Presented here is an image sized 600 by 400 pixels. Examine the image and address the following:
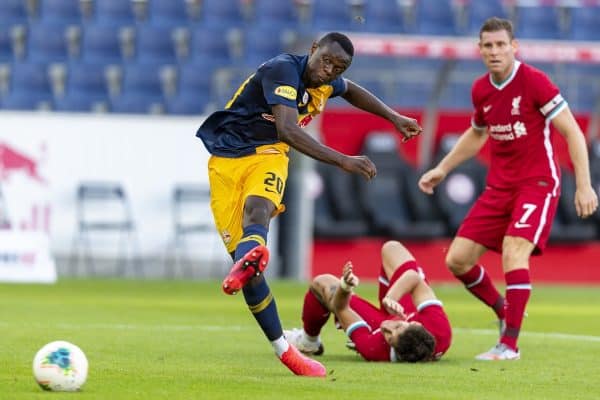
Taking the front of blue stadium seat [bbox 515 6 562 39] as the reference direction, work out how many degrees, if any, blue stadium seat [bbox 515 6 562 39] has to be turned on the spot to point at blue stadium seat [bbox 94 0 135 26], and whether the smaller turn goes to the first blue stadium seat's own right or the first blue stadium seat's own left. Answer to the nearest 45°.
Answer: approximately 90° to the first blue stadium seat's own right

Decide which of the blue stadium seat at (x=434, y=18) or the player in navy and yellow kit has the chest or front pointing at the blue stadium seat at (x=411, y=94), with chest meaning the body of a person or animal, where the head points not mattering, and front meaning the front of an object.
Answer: the blue stadium seat at (x=434, y=18)

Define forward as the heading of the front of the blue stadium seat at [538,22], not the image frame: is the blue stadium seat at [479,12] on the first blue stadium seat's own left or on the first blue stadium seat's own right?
on the first blue stadium seat's own right

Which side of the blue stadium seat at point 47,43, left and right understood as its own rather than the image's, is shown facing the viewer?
front

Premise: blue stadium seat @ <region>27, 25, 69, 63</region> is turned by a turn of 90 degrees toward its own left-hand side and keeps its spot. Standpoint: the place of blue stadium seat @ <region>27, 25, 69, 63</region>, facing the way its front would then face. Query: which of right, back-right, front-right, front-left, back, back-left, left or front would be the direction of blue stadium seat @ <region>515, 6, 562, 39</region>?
front

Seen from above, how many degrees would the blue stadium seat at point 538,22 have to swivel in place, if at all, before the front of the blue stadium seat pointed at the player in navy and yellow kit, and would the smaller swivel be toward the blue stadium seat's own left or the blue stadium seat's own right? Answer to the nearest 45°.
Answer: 0° — it already faces them

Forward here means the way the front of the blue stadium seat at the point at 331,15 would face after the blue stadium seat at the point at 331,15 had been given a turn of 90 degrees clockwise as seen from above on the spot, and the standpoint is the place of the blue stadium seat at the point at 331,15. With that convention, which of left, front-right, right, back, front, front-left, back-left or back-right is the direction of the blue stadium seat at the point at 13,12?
front

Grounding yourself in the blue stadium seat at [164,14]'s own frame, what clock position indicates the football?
The football is roughly at 12 o'clock from the blue stadium seat.

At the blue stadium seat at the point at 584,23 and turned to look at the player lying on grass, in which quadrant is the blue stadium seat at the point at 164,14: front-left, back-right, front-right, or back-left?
front-right

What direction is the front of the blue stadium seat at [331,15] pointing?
toward the camera

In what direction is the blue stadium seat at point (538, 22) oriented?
toward the camera

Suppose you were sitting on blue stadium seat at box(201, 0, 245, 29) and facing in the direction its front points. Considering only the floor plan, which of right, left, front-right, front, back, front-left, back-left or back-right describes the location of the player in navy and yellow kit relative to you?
front

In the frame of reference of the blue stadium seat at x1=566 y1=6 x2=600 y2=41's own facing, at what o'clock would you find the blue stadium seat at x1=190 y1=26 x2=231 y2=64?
the blue stadium seat at x1=190 y1=26 x2=231 y2=64 is roughly at 2 o'clock from the blue stadium seat at x1=566 y1=6 x2=600 y2=41.

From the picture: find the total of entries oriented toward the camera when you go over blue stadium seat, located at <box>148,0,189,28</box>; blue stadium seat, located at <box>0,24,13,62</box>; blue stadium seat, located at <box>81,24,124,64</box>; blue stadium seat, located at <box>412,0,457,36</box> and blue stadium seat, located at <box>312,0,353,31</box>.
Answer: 5

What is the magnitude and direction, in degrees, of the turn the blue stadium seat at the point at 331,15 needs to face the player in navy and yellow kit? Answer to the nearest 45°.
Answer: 0° — it already faces them

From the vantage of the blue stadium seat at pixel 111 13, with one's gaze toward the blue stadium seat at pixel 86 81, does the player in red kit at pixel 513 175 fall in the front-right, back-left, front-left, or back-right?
front-left

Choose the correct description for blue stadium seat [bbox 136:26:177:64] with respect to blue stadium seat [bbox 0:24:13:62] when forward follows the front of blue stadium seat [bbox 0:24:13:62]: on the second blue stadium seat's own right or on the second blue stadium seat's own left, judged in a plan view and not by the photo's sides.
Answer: on the second blue stadium seat's own left

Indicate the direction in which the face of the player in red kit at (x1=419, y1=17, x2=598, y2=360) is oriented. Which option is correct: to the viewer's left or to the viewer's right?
to the viewer's left

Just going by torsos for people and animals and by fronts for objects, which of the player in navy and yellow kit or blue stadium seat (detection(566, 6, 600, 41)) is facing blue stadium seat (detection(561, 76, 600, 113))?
blue stadium seat (detection(566, 6, 600, 41))

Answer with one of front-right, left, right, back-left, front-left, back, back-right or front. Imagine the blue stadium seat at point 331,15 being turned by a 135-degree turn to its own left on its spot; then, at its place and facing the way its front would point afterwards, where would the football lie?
back-right
